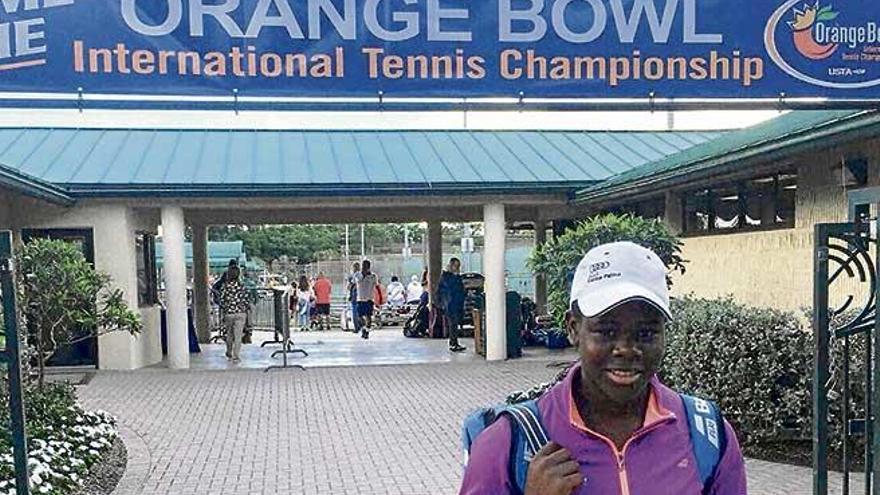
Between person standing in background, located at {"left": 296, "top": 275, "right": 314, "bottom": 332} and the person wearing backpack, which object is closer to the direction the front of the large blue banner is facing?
the person wearing backpack

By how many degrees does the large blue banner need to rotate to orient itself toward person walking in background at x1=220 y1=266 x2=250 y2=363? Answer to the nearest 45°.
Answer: approximately 135° to its right

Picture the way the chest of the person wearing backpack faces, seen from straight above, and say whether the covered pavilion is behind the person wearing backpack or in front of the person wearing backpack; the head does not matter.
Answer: behind

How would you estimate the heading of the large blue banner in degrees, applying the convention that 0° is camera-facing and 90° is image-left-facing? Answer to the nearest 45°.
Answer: approximately 0°

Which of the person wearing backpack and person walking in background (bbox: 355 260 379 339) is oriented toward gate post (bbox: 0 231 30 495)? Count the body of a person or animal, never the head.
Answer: the person walking in background

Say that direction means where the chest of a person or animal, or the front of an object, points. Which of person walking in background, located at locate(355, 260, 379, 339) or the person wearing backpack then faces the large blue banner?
the person walking in background

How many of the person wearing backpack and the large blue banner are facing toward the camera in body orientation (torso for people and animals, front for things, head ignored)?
2
